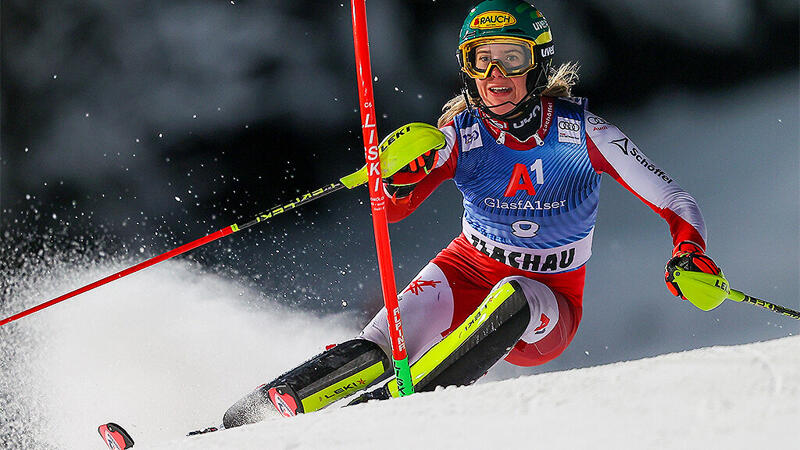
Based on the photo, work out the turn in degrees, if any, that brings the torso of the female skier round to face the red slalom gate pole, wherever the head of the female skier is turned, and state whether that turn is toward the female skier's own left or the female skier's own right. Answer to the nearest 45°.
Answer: approximately 45° to the female skier's own right

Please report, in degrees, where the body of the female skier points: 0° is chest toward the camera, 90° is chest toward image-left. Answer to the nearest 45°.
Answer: approximately 0°
